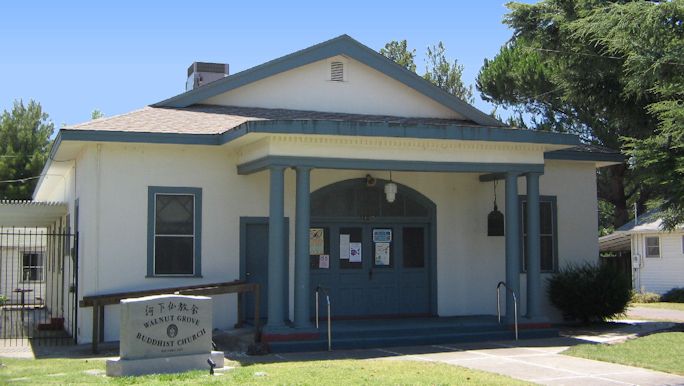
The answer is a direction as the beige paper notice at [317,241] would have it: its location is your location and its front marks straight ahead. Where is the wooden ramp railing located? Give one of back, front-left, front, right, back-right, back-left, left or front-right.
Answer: front-right

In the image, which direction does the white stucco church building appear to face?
toward the camera

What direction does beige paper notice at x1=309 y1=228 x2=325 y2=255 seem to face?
toward the camera

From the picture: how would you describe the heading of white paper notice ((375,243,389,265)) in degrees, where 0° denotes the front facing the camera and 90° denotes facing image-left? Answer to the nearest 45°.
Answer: approximately 0°

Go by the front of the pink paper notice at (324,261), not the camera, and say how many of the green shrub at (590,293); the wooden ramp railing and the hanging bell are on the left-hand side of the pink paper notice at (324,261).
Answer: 2

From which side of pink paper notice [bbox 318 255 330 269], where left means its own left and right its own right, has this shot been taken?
front

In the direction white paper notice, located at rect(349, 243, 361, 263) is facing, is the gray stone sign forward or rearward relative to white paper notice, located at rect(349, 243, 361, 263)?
forward

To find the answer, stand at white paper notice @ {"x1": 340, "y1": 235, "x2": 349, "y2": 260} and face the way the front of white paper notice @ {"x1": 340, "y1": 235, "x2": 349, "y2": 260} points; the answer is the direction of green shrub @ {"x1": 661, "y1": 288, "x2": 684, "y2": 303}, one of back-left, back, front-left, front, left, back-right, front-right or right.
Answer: back-left

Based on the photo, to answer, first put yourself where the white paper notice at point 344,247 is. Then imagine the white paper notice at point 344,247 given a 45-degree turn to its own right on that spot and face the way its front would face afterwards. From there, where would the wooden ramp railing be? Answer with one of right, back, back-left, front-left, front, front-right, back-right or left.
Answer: front

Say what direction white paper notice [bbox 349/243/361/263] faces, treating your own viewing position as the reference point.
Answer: facing the viewer
